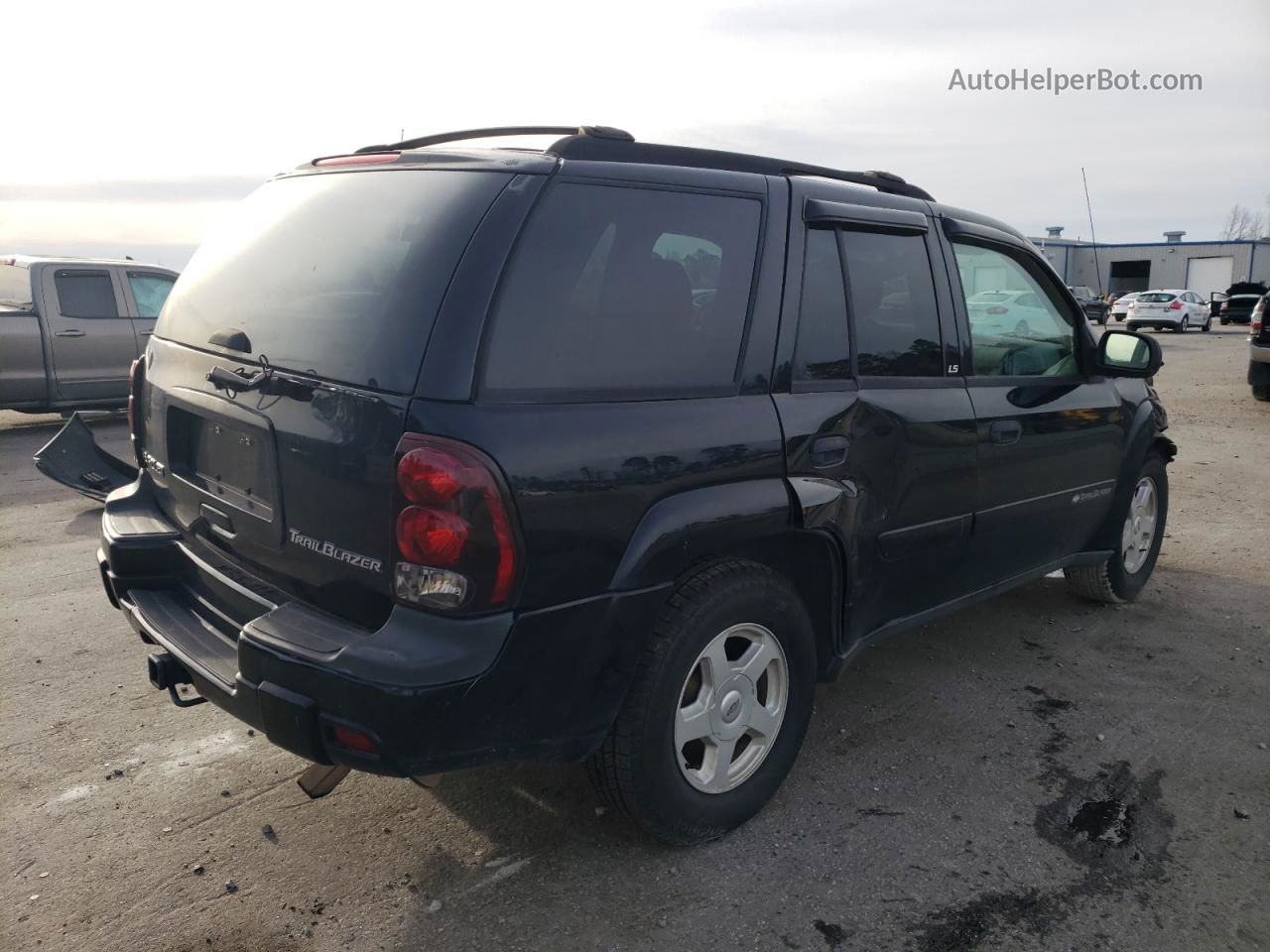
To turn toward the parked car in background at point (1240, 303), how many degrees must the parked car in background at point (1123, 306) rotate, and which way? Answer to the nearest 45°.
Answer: approximately 45° to its right

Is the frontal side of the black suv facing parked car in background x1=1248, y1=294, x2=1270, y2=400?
yes

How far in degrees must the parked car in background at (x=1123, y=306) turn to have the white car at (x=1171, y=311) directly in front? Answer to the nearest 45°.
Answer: approximately 90° to its right

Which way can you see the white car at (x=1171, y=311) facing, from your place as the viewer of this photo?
facing away from the viewer and to the right of the viewer

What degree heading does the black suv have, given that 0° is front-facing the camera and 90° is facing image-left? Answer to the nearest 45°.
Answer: approximately 225°

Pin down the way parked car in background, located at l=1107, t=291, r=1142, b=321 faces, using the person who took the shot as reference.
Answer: facing away from the viewer and to the right of the viewer
